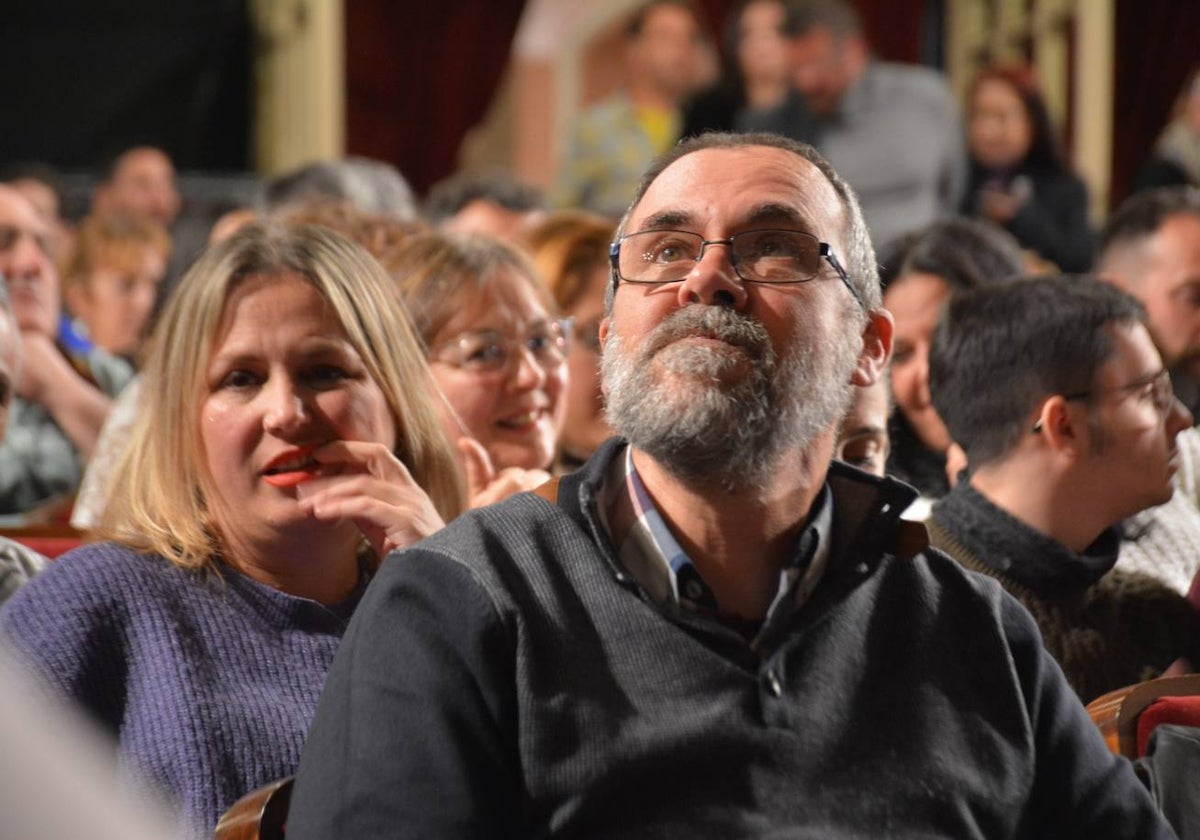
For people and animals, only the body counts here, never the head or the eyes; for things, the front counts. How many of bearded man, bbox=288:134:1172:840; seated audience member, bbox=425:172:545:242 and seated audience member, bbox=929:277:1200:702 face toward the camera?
2

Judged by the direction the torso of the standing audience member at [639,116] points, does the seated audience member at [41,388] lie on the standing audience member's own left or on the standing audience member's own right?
on the standing audience member's own right

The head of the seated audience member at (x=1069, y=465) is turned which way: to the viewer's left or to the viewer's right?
to the viewer's right

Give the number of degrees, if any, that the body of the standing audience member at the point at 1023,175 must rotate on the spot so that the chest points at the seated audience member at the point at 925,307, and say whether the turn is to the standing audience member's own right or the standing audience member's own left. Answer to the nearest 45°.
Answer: approximately 45° to the standing audience member's own left

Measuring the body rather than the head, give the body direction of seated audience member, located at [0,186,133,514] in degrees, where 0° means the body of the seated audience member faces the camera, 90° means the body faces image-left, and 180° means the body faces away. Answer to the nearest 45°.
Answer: approximately 315°
